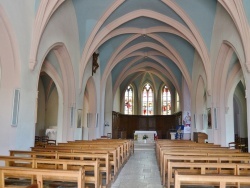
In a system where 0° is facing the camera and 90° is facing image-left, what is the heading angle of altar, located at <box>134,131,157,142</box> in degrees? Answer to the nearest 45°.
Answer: approximately 0°

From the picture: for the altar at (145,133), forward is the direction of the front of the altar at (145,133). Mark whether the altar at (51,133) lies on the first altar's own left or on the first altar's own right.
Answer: on the first altar's own right
